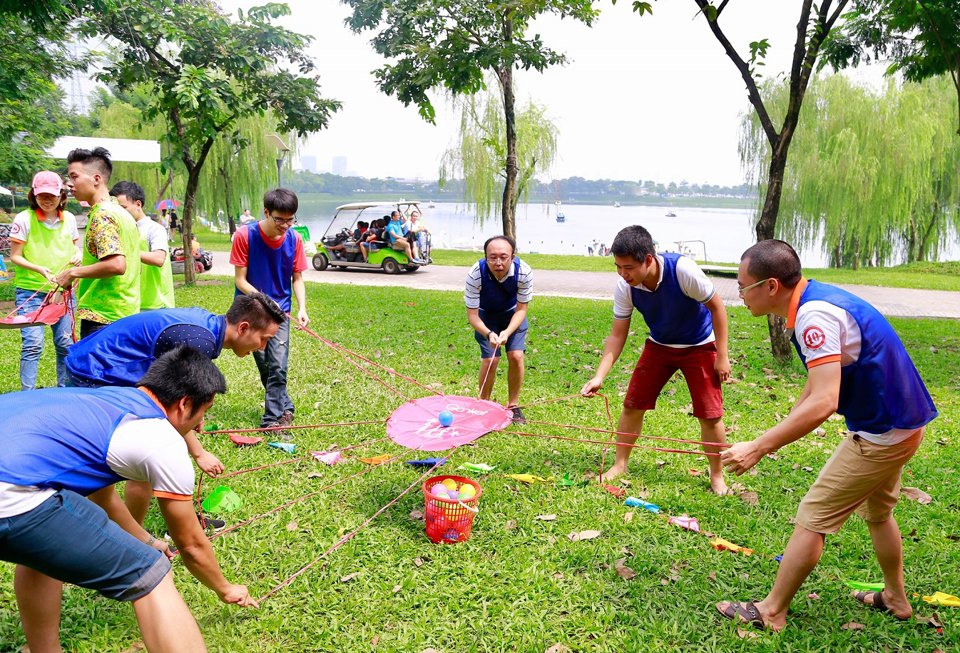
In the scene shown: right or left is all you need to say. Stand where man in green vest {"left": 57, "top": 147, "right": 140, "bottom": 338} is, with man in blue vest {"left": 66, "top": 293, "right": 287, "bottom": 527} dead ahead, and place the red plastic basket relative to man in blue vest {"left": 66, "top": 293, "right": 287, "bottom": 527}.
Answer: left

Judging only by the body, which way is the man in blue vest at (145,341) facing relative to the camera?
to the viewer's right

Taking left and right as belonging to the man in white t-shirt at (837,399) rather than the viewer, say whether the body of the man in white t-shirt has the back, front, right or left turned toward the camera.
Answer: left

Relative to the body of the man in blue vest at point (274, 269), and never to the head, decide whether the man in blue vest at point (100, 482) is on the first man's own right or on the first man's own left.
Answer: on the first man's own right

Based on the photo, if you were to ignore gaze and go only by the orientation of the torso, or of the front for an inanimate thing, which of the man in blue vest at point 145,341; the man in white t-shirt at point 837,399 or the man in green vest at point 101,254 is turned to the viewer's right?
the man in blue vest

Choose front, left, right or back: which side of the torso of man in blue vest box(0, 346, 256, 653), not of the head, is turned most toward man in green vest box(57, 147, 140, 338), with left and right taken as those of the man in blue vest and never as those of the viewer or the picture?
left
